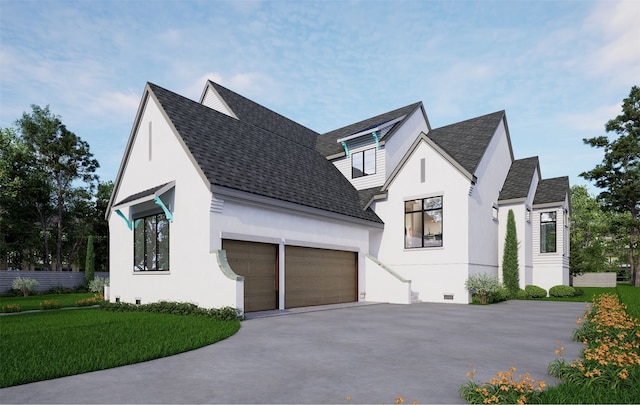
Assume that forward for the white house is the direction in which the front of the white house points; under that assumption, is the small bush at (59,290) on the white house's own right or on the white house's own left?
on the white house's own right

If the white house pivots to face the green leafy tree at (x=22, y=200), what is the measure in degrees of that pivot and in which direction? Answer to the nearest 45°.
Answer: approximately 90° to its right

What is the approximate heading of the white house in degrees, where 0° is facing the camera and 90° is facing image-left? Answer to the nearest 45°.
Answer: approximately 45°

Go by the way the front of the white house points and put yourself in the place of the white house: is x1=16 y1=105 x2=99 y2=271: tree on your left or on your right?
on your right

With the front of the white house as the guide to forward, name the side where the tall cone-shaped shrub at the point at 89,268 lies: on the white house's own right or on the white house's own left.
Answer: on the white house's own right

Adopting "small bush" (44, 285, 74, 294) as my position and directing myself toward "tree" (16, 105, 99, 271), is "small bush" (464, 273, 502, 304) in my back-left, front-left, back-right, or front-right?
back-right
